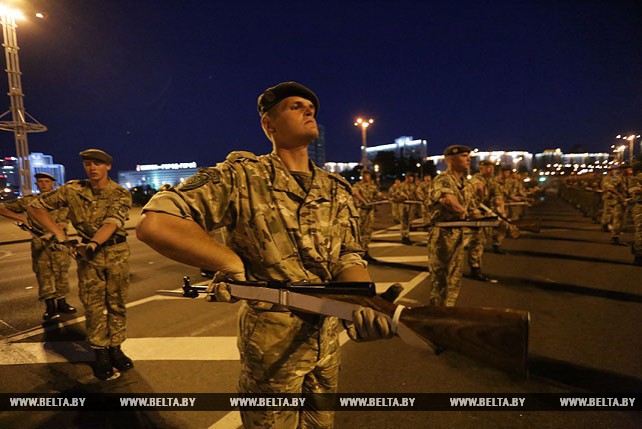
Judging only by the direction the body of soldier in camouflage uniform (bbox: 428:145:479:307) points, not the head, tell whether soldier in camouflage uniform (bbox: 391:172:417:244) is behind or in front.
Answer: behind

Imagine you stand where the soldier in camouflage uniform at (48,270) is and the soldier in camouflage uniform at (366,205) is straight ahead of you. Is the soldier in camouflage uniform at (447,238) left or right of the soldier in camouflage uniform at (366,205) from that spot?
right

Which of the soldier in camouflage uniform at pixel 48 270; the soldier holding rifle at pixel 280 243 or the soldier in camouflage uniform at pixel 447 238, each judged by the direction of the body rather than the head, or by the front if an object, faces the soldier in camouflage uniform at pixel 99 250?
the soldier in camouflage uniform at pixel 48 270

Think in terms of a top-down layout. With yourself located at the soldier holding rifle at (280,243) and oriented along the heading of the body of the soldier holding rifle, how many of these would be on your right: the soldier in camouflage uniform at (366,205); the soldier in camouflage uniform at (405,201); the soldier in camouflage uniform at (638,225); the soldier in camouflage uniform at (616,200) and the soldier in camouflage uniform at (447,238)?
0

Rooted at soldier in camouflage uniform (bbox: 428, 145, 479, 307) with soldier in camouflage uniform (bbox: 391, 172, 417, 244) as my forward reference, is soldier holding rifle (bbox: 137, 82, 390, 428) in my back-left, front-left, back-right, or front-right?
back-left

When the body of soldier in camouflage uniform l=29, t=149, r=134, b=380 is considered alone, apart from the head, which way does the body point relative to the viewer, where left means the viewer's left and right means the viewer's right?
facing the viewer

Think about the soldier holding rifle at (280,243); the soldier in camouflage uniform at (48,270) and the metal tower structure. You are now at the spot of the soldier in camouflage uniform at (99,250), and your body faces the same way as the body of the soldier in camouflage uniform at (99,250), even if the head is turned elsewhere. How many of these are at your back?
2

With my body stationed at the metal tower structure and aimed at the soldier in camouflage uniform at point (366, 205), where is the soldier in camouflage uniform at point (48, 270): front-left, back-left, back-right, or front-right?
front-right

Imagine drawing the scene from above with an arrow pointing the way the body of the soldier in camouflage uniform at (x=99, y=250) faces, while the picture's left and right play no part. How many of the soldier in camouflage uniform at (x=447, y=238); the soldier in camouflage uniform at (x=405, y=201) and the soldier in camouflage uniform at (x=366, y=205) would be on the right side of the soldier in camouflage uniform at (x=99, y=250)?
0

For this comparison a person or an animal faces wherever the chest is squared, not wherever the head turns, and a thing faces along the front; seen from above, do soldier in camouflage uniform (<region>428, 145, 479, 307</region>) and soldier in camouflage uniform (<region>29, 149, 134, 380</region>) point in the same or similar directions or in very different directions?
same or similar directions

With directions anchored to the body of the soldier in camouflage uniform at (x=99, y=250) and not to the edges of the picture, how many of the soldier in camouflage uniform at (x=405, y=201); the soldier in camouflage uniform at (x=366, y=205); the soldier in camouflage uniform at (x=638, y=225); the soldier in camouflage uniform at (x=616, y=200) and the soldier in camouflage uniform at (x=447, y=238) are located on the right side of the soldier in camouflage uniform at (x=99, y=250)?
0

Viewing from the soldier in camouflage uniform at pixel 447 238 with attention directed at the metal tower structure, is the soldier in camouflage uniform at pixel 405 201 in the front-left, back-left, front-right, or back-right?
front-right

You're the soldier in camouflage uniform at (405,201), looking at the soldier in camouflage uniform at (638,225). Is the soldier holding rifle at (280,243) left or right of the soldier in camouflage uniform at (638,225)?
right

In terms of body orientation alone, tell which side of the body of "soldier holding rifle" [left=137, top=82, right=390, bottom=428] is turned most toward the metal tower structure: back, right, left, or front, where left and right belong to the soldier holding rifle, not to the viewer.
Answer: back
